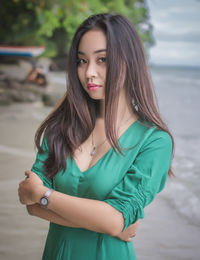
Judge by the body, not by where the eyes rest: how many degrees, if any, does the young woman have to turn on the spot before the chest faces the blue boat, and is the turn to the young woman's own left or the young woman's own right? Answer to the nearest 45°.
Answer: approximately 135° to the young woman's own right

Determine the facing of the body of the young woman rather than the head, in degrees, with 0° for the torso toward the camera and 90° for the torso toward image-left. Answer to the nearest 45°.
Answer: approximately 45°

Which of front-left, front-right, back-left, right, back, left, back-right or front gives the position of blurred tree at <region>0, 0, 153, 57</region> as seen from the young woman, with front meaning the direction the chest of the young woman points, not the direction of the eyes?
back-right
